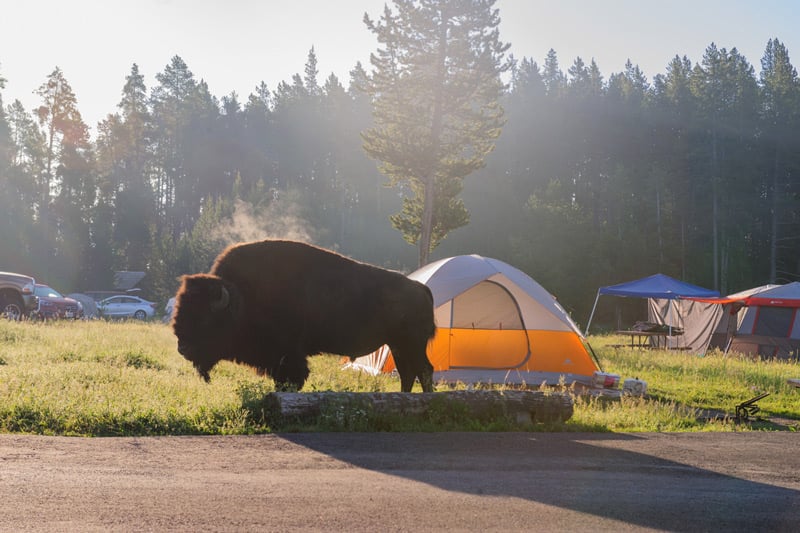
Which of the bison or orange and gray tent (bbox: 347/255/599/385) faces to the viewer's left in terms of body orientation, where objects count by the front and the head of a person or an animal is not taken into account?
the bison

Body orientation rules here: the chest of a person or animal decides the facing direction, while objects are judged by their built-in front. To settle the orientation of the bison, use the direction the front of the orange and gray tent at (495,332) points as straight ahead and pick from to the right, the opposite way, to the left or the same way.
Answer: to the right

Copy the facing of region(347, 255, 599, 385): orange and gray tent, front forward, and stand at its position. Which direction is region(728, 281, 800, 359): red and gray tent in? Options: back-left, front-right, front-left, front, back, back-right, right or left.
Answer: back-left

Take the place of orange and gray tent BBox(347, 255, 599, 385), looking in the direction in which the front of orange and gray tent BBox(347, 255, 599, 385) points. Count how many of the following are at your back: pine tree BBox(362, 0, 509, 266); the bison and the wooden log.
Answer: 1

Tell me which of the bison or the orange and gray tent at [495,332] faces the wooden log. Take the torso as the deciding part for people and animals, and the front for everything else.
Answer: the orange and gray tent

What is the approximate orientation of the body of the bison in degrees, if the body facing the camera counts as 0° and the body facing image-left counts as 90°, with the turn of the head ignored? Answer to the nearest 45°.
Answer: approximately 90°

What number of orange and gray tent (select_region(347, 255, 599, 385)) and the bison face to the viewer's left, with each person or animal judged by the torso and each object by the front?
1

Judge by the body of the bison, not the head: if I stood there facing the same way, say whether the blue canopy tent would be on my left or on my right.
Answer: on my right

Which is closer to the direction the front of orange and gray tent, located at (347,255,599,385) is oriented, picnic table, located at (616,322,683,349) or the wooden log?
the wooden log

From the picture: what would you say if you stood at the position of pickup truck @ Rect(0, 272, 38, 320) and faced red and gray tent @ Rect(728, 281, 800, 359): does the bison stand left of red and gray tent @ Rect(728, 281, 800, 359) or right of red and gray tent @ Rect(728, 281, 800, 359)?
right

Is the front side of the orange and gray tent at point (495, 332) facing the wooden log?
yes
